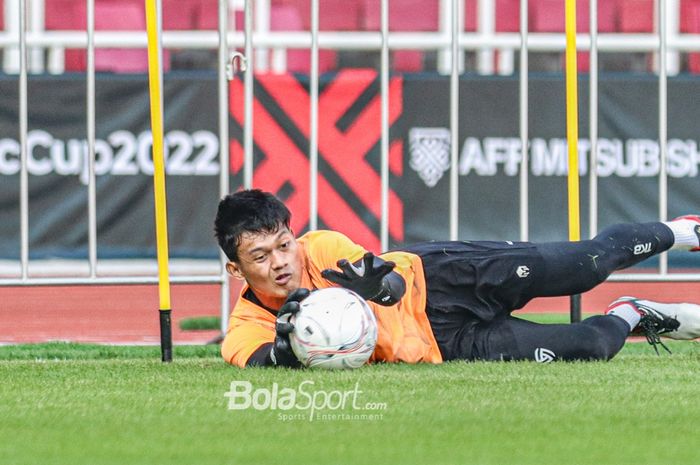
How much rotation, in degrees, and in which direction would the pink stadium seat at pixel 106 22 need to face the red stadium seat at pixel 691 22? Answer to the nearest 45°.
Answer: approximately 90° to its left

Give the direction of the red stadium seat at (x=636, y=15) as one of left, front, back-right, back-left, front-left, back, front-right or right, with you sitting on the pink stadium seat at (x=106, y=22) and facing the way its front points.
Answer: left

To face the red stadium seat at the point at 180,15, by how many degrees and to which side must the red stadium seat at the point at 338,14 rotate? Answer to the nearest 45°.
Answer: approximately 90° to its right

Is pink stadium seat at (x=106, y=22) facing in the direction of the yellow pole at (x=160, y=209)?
yes

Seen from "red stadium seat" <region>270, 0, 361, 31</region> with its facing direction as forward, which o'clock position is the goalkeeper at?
The goalkeeper is roughly at 12 o'clock from the red stadium seat.

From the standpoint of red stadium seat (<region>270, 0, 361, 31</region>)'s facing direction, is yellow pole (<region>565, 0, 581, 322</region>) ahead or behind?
ahead

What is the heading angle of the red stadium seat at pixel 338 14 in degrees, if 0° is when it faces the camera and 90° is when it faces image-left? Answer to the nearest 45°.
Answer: approximately 0°

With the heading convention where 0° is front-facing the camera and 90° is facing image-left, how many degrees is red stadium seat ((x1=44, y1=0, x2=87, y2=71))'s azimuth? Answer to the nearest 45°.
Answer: approximately 0°

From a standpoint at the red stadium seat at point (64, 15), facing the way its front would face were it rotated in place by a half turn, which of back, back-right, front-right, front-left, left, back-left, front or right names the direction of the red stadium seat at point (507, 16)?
right

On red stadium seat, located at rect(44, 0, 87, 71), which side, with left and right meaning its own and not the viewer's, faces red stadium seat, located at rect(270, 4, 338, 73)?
left
